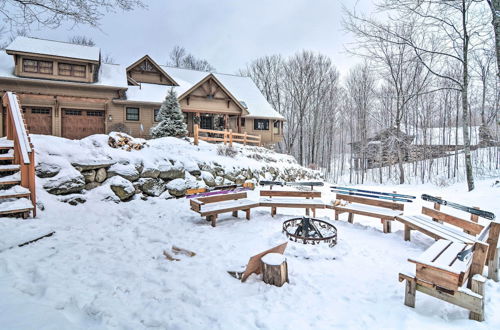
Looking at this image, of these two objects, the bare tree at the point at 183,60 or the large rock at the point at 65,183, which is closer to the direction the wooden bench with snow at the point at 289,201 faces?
the large rock

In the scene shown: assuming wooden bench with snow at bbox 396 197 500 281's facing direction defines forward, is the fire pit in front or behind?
in front

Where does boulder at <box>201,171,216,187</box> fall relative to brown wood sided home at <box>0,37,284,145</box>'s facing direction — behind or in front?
in front

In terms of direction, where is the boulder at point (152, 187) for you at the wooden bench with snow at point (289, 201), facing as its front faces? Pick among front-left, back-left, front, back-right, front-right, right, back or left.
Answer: right

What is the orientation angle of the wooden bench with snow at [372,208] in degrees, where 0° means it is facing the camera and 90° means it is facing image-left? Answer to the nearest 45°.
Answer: approximately 45°

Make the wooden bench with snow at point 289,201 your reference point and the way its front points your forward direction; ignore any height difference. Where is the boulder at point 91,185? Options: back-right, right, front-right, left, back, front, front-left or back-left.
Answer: right

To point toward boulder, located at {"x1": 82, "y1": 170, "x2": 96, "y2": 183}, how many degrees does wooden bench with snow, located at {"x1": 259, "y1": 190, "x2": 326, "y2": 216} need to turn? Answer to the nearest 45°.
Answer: approximately 90° to its right

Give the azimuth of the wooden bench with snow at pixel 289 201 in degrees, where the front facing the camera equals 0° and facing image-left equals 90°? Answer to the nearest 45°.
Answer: approximately 0°

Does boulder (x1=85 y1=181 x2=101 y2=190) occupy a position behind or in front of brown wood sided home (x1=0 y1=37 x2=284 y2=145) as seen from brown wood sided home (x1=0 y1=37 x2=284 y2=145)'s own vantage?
in front

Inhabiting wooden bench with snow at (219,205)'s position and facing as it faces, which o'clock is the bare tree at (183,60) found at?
The bare tree is roughly at 7 o'clock from the wooden bench with snow.

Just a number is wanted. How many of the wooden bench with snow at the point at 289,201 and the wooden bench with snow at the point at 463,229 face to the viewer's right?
0

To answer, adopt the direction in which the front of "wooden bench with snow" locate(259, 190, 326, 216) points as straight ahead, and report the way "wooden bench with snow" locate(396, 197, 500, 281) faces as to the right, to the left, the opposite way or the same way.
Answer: to the right

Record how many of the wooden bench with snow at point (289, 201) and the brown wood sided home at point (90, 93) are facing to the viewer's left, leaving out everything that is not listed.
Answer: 0

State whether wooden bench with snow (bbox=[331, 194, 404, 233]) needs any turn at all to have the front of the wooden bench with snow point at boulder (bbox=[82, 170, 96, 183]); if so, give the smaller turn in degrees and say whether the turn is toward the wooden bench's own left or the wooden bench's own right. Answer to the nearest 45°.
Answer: approximately 45° to the wooden bench's own right

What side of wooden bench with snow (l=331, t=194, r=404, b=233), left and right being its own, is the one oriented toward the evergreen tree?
right

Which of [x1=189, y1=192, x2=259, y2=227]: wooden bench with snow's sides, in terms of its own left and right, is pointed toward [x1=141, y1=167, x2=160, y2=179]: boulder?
back
